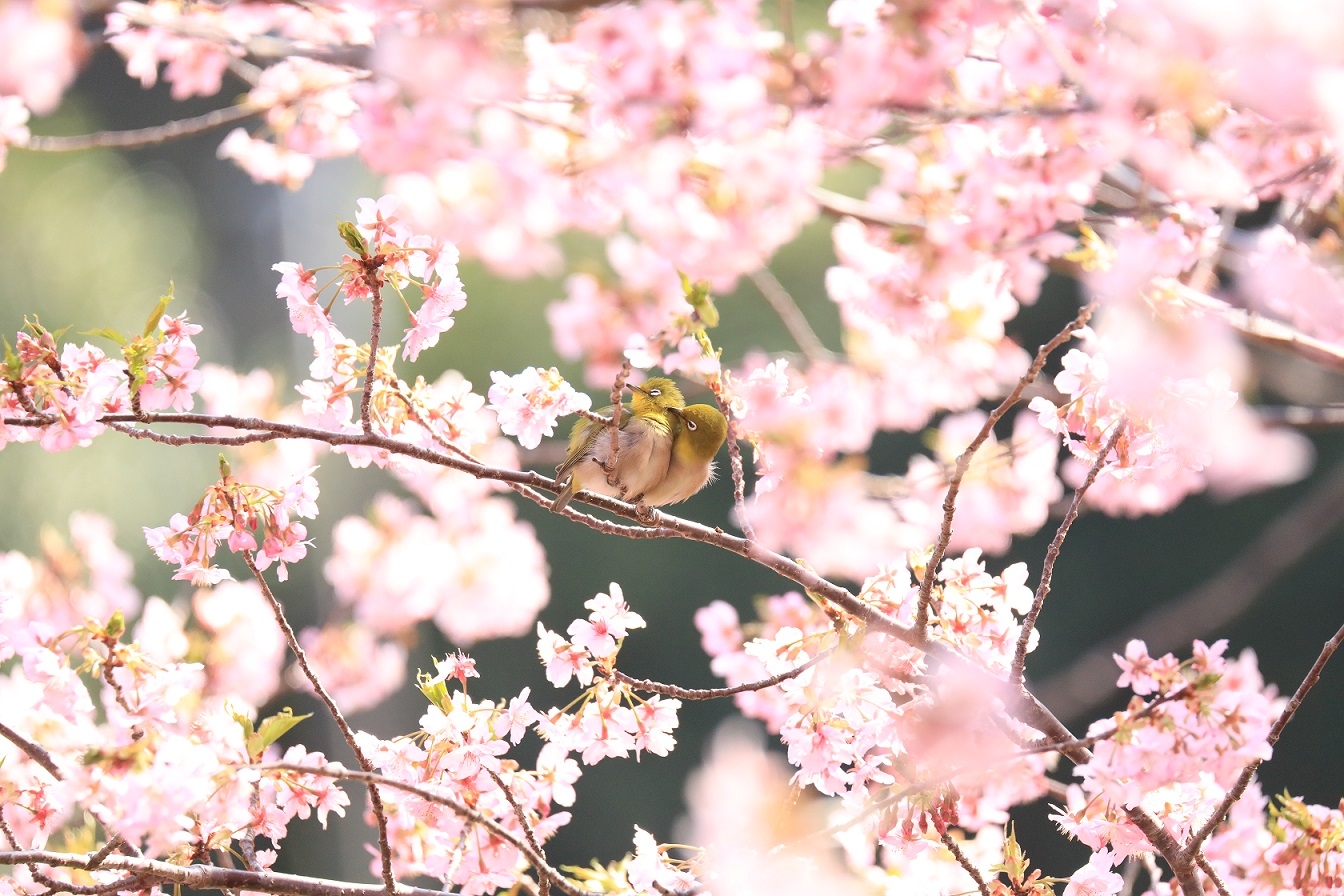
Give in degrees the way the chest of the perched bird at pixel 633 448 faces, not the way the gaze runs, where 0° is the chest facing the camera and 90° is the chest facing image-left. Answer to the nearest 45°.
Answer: approximately 315°
